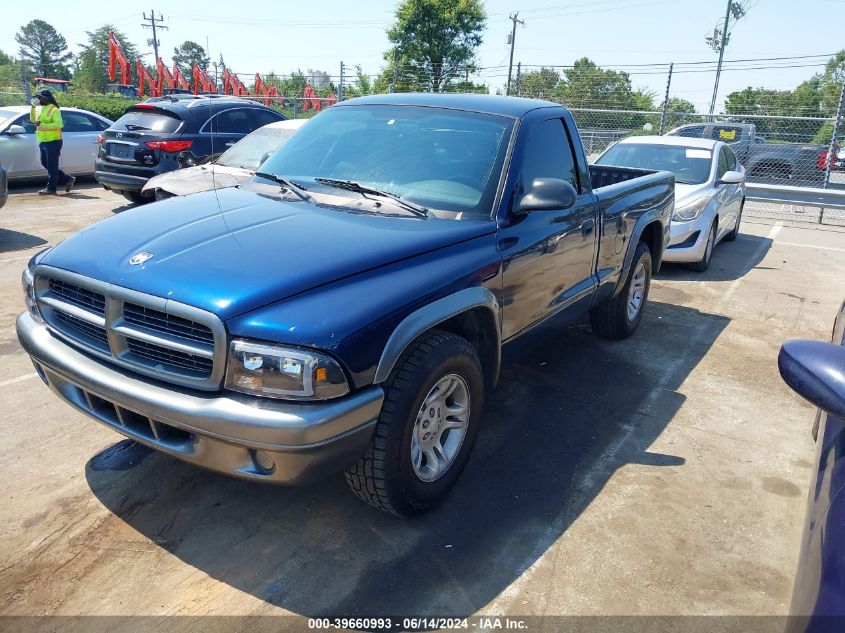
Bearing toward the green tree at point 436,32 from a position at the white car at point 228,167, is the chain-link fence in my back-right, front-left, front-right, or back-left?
front-right

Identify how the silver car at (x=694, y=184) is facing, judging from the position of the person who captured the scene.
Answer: facing the viewer and to the left of the viewer

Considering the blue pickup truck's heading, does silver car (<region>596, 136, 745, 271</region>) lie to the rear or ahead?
to the rear

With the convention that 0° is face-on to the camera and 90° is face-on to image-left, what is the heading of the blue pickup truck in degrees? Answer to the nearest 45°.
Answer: approximately 45°

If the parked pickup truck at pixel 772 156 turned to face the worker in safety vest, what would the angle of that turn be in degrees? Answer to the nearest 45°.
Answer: approximately 45° to its left

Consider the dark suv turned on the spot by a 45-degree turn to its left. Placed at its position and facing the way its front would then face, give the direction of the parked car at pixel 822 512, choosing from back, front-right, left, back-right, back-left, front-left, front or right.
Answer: back

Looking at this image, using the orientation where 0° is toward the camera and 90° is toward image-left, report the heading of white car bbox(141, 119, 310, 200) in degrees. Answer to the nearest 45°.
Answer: approximately 45°

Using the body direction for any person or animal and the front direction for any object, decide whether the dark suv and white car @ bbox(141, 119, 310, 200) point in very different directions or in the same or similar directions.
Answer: very different directions

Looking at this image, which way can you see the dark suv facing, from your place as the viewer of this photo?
facing away from the viewer and to the right of the viewer

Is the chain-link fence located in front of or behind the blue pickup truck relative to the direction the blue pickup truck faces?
behind

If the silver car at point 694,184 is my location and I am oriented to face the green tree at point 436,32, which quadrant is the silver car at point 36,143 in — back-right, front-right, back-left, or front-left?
front-left

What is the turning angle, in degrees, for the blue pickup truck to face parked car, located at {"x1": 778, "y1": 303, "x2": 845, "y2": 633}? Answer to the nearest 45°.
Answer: approximately 90° to its left

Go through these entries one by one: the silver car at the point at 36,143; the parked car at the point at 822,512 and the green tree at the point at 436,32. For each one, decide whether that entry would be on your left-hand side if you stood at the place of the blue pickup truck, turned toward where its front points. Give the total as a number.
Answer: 1

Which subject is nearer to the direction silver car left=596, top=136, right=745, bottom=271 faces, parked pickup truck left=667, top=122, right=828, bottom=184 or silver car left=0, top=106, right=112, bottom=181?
the silver car left=0, top=106, right=112, bottom=181
